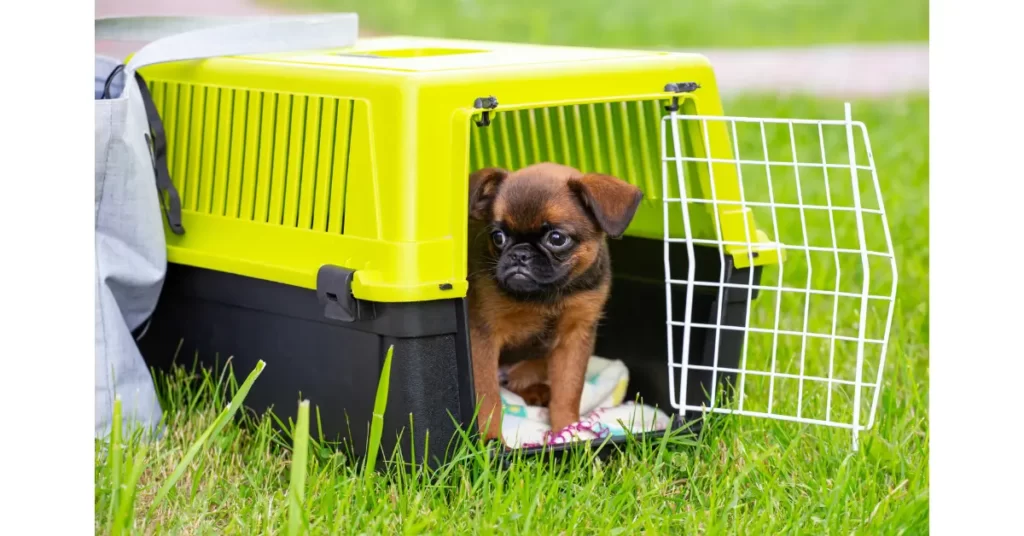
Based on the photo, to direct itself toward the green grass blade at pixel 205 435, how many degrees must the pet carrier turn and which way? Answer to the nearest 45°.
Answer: approximately 90° to its right

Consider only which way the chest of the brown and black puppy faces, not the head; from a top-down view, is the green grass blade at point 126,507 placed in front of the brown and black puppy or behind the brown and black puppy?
in front

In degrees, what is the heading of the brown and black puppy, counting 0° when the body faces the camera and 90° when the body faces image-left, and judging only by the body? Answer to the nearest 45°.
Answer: approximately 0°

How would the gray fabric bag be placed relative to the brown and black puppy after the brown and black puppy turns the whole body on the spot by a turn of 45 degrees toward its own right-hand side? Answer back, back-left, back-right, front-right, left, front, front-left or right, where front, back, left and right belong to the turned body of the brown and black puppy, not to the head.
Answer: front-right

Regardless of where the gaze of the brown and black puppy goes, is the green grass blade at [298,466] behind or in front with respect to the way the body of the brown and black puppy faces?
in front
